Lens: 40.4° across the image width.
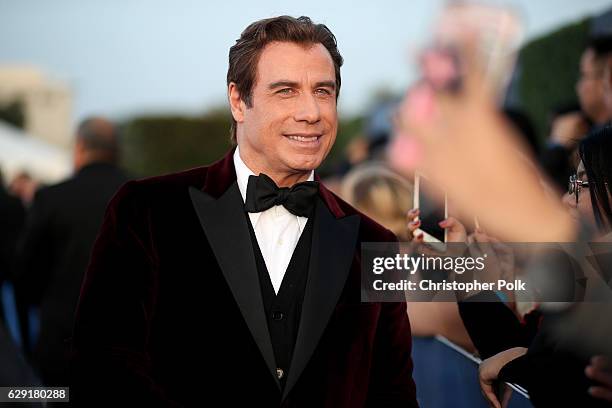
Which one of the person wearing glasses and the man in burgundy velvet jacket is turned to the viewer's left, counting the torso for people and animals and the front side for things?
the person wearing glasses

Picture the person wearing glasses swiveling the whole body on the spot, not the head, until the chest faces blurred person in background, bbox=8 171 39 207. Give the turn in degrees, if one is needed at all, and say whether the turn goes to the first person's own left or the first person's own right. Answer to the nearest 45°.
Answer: approximately 45° to the first person's own right

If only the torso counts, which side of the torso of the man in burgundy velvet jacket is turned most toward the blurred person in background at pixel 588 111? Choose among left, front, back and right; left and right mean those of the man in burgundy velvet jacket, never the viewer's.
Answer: left

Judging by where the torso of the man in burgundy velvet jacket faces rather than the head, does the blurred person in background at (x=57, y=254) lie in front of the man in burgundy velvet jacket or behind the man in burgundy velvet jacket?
behind

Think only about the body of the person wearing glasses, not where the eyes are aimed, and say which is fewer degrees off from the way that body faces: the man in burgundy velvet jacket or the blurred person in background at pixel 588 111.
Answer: the man in burgundy velvet jacket

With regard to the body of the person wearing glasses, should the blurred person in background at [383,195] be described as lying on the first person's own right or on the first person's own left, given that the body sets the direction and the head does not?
on the first person's own right

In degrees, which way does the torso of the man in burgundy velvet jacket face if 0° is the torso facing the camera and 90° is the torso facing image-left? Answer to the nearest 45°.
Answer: approximately 315°

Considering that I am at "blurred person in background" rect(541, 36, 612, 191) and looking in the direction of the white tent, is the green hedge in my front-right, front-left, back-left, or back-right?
front-right

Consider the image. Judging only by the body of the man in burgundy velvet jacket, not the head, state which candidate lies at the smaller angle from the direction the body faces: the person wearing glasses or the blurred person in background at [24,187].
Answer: the person wearing glasses

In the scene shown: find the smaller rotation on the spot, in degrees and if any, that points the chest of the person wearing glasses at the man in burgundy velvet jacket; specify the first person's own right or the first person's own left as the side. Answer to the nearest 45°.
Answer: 0° — they already face them

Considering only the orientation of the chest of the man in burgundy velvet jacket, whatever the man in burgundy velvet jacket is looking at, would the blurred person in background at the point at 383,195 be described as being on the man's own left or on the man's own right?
on the man's own left

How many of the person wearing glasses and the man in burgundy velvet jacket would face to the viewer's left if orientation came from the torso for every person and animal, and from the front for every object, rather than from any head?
1

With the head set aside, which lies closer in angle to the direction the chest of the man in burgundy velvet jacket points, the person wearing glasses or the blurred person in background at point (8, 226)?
the person wearing glasses

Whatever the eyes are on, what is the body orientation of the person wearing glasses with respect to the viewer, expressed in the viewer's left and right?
facing to the left of the viewer

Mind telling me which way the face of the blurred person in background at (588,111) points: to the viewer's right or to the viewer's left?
to the viewer's left

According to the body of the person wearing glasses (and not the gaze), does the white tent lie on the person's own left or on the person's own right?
on the person's own right
